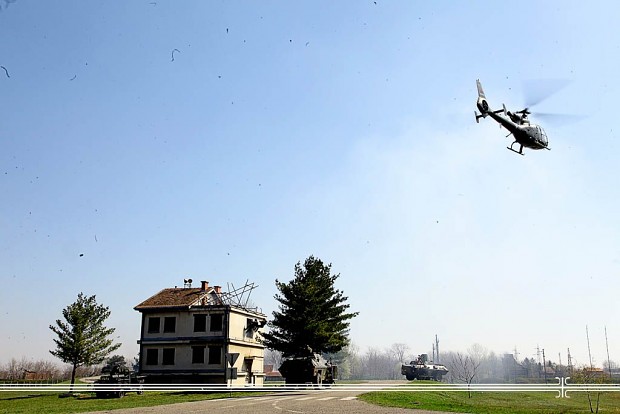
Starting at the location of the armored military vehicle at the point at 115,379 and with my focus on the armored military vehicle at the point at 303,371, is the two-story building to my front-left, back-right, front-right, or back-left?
front-left

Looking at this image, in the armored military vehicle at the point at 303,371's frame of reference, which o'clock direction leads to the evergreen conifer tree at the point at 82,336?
The evergreen conifer tree is roughly at 5 o'clock from the armored military vehicle.

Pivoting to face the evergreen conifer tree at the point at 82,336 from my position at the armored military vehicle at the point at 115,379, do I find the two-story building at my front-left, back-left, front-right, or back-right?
front-right

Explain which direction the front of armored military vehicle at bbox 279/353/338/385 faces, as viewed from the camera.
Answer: facing the viewer and to the right of the viewer
